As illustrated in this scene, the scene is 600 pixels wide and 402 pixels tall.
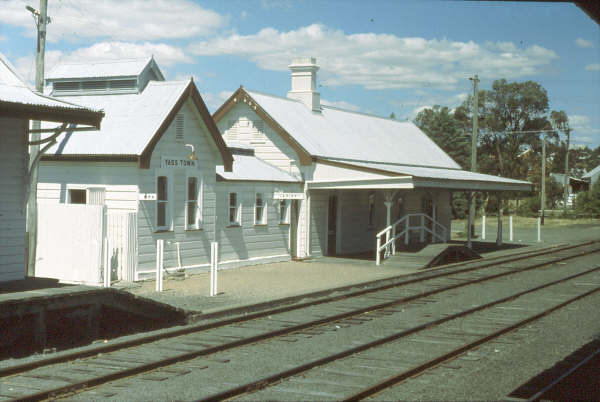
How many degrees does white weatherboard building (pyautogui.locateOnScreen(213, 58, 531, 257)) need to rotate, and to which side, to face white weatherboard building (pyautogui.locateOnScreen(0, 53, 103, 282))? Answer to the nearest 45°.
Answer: approximately 45° to its right

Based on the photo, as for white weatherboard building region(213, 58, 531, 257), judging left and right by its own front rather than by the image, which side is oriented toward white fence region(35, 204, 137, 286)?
right

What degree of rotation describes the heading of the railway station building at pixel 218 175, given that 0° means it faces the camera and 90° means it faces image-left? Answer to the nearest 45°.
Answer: approximately 315°
